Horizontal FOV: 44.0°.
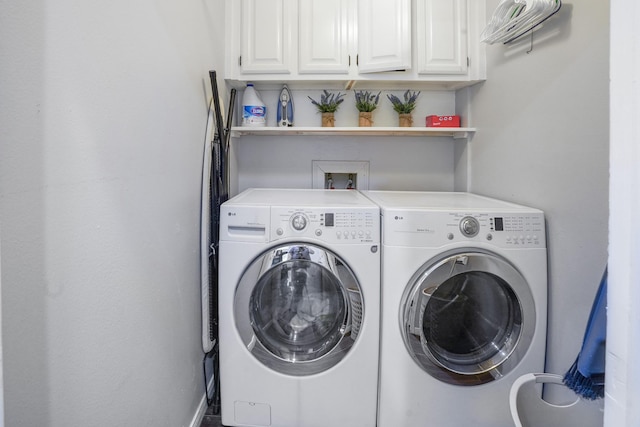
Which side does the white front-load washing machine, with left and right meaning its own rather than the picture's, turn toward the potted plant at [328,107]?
back

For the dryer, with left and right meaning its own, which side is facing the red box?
back

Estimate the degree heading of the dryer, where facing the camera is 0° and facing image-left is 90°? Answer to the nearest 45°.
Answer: approximately 0°

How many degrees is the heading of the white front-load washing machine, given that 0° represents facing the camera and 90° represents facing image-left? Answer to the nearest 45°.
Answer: approximately 0°
